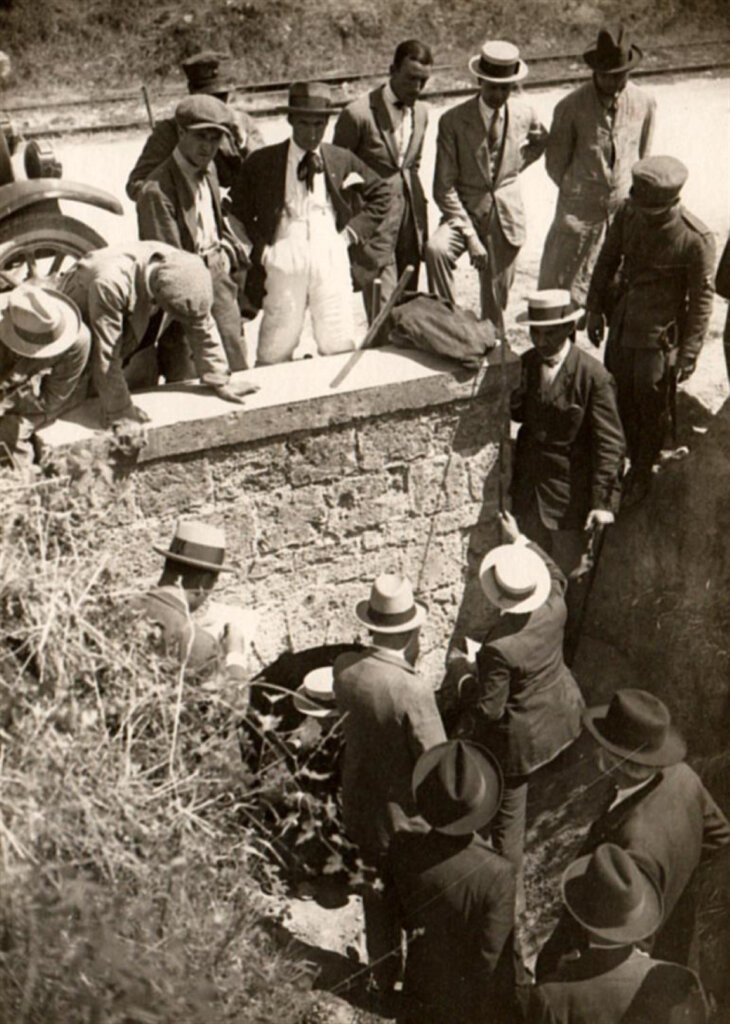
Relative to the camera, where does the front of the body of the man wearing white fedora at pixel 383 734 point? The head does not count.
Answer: away from the camera

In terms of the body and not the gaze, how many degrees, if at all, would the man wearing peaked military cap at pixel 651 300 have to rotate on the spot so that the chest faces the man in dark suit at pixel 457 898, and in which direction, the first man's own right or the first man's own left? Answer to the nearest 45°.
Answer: approximately 45° to the first man's own left

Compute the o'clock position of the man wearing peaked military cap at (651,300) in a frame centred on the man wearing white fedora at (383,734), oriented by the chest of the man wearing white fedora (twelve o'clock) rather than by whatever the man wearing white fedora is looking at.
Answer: The man wearing peaked military cap is roughly at 1 o'clock from the man wearing white fedora.

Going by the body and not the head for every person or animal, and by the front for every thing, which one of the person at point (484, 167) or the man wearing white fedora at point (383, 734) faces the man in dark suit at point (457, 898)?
the person at point (484, 167)

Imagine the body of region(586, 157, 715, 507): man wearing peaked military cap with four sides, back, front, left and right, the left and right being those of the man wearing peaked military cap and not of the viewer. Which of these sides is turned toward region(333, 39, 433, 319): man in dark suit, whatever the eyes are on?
right

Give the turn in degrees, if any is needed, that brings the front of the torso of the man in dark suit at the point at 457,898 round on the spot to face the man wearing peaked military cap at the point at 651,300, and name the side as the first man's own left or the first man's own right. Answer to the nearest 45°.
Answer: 0° — they already face them

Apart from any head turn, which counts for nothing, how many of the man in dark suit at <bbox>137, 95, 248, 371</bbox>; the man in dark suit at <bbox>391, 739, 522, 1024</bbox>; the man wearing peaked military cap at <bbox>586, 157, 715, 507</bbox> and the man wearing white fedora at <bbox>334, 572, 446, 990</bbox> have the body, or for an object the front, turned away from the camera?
2

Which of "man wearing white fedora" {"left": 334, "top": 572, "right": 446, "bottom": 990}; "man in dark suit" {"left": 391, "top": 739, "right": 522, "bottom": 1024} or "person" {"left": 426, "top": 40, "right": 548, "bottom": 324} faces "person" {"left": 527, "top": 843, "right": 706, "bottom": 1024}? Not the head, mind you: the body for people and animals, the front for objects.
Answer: "person" {"left": 426, "top": 40, "right": 548, "bottom": 324}

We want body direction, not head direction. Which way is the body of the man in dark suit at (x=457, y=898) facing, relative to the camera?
away from the camera
